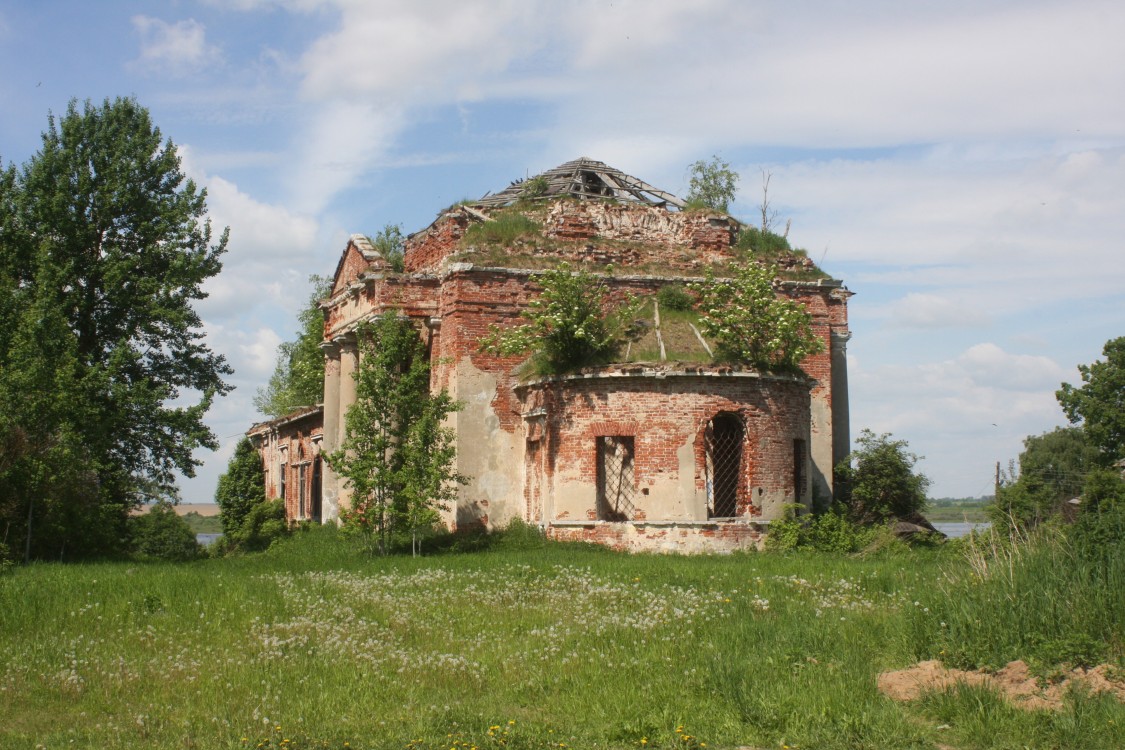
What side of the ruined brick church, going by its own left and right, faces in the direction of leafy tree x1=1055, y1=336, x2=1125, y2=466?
right

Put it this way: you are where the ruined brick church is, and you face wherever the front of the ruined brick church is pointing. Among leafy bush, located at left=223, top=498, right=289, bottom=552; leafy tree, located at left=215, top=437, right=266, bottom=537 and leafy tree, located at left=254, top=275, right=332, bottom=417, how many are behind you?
0

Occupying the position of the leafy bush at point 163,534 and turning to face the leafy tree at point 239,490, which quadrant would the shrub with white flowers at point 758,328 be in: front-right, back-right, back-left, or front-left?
front-right

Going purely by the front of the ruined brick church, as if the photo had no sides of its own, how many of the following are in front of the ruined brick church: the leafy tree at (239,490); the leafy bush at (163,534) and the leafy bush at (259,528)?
3

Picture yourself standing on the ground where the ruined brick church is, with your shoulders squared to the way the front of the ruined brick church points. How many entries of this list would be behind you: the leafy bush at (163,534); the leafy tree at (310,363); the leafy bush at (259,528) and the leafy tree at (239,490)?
0

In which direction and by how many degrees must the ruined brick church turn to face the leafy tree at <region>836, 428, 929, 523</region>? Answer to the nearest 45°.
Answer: approximately 135° to its right

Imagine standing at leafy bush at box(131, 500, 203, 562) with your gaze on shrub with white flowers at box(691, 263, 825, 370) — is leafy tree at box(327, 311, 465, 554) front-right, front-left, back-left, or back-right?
front-right

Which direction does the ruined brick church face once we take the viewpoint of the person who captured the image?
facing away from the viewer and to the left of the viewer

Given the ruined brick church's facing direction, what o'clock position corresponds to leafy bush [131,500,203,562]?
The leafy bush is roughly at 12 o'clock from the ruined brick church.
